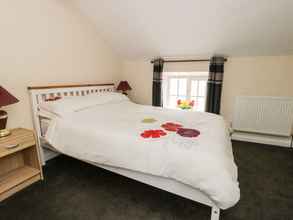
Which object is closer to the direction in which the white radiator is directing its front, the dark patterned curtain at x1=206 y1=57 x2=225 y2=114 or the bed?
the bed

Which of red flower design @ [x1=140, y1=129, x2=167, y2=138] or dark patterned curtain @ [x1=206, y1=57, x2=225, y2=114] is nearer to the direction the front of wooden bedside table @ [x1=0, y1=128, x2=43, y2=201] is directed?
the red flower design

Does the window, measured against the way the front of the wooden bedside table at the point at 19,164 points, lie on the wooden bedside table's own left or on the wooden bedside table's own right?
on the wooden bedside table's own left

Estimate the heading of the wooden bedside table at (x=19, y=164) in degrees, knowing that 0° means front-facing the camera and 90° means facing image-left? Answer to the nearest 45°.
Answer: approximately 315°

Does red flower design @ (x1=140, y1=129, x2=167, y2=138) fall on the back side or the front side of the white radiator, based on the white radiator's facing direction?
on the front side

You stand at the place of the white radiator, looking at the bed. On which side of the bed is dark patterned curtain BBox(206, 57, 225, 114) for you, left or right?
right

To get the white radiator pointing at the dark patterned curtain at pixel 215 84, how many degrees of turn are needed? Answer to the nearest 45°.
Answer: approximately 90° to its right

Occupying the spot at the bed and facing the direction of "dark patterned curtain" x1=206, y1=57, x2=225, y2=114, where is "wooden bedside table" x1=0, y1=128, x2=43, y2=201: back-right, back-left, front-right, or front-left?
back-left

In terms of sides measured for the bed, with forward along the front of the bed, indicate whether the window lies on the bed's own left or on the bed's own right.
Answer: on the bed's own left

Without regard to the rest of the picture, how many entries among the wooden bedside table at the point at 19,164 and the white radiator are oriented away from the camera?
0

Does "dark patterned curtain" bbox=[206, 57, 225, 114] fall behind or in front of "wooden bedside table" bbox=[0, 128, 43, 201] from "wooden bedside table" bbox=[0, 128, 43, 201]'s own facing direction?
in front
